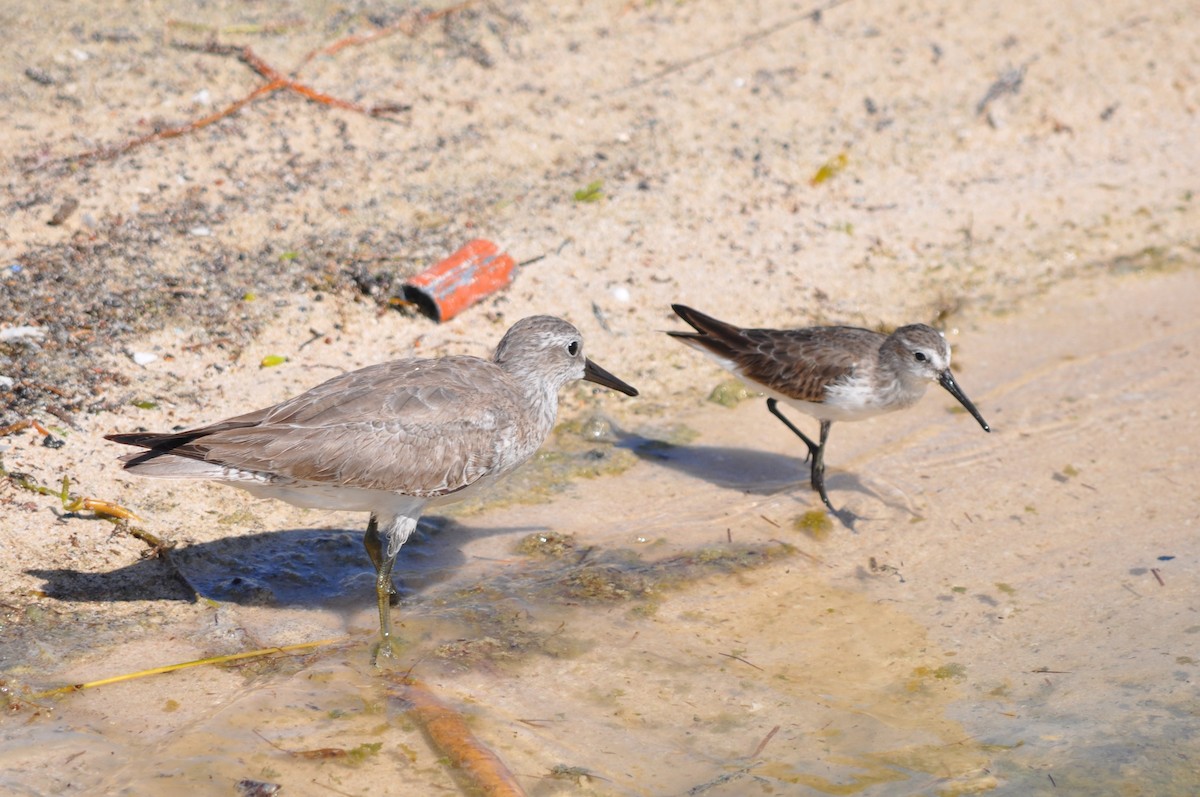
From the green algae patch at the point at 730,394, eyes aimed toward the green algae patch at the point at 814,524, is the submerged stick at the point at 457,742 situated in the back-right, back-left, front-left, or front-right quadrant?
front-right

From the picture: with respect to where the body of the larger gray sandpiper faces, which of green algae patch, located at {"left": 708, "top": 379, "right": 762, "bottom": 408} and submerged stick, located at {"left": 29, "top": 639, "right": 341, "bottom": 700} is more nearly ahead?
the green algae patch

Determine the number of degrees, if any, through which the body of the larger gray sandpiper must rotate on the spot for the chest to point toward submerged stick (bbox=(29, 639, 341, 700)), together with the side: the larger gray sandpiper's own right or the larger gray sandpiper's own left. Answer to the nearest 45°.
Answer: approximately 135° to the larger gray sandpiper's own right

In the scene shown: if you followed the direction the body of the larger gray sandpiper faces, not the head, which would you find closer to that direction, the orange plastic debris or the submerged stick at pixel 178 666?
the orange plastic debris

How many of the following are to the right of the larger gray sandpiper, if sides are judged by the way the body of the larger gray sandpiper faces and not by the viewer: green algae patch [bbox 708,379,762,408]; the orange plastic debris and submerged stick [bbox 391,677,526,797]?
1

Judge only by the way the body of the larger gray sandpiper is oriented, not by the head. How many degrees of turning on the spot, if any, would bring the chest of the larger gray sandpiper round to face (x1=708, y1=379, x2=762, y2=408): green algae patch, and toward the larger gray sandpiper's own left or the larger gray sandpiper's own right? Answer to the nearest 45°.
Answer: approximately 45° to the larger gray sandpiper's own left

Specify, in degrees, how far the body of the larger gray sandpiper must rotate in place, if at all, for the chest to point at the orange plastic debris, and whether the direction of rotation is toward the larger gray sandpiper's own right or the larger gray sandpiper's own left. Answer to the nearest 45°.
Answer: approximately 90° to the larger gray sandpiper's own left

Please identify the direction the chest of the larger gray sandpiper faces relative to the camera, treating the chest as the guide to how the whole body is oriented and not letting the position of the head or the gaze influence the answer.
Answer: to the viewer's right

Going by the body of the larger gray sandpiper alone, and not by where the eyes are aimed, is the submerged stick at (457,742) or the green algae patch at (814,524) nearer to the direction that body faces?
the green algae patch

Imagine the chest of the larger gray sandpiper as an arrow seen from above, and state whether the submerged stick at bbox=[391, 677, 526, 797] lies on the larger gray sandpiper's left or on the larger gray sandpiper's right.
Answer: on the larger gray sandpiper's right
